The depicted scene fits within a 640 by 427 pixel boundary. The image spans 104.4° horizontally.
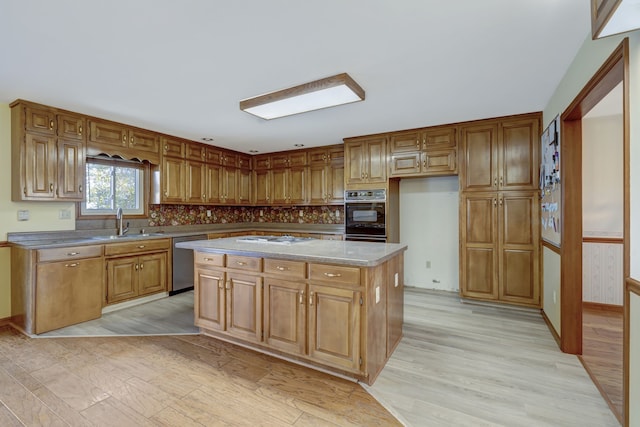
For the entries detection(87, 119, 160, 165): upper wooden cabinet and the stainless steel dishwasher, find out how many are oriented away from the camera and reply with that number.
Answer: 0

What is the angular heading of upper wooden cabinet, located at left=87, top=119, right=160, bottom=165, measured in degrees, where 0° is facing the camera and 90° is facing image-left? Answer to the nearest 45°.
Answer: approximately 315°

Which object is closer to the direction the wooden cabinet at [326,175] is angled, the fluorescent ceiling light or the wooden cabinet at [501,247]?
the fluorescent ceiling light

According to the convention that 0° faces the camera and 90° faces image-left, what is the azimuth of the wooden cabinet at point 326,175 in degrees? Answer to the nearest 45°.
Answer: approximately 45°

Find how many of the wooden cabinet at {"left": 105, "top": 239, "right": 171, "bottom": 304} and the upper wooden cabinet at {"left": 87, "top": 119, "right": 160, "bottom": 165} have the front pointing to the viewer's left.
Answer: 0

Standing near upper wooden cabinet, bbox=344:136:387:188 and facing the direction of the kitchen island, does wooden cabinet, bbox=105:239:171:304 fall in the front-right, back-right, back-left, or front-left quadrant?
front-right

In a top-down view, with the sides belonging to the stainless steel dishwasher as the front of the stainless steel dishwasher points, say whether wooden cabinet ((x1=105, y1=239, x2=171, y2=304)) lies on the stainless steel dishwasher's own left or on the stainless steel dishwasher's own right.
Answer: on the stainless steel dishwasher's own right

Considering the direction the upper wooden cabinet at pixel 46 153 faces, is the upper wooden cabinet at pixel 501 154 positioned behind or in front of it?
in front

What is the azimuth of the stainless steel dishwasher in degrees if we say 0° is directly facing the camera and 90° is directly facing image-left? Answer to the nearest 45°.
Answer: approximately 315°

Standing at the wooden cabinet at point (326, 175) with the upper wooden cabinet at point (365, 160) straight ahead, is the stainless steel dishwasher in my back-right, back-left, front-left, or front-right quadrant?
back-right

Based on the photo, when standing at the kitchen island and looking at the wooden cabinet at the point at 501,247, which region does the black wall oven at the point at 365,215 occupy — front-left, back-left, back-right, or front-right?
front-left

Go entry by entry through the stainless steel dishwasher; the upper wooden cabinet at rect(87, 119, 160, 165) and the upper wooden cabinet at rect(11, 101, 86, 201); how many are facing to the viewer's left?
0

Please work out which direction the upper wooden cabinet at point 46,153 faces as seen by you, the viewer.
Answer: facing the viewer and to the right of the viewer
